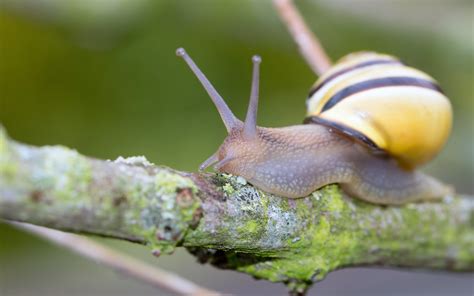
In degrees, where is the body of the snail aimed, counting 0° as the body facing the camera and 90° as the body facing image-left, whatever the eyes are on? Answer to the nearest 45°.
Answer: approximately 90°
